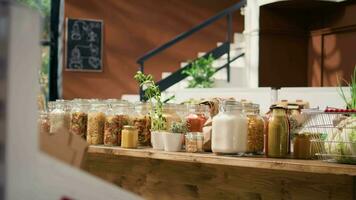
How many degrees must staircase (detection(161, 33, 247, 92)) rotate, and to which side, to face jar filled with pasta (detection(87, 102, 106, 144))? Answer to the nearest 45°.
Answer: approximately 90° to its left

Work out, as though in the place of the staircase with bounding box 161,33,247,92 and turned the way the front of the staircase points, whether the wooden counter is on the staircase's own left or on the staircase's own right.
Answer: on the staircase's own left

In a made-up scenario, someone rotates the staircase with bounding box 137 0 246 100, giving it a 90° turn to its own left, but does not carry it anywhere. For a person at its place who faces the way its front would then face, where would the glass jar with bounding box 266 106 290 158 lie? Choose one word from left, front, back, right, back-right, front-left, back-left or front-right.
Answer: front

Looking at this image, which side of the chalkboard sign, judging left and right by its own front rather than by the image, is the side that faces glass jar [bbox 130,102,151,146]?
front

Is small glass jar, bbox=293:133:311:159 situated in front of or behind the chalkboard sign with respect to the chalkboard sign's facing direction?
in front

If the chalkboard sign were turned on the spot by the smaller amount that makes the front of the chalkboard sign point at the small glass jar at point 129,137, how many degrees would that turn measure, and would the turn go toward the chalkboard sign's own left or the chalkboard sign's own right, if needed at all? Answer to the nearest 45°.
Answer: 0° — it already faces it

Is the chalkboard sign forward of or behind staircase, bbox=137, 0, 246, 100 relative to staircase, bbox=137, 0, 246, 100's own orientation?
forward

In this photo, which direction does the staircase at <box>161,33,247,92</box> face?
to the viewer's left

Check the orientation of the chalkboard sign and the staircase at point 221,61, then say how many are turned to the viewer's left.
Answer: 1

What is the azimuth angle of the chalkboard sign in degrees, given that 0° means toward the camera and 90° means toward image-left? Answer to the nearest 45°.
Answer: approximately 0°

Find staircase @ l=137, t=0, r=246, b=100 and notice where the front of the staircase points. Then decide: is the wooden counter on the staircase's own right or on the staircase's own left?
on the staircase's own left

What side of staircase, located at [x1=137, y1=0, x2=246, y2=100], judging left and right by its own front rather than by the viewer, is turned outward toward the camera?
left

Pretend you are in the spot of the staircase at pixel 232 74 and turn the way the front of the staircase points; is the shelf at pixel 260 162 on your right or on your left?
on your left
